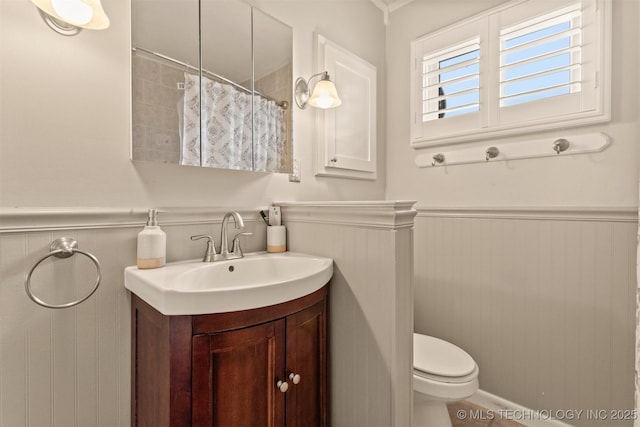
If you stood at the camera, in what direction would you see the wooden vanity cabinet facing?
facing the viewer and to the right of the viewer

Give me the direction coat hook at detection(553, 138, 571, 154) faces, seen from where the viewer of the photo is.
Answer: facing the viewer and to the left of the viewer

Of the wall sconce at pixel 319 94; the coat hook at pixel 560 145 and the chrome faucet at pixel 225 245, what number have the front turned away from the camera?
0

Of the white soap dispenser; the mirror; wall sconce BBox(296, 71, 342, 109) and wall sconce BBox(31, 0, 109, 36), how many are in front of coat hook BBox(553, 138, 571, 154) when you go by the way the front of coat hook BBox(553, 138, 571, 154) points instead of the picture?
4

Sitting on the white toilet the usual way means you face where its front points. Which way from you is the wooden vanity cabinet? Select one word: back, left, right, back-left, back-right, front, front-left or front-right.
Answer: right

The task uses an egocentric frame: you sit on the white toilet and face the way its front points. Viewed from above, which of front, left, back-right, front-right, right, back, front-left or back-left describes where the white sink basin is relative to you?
right

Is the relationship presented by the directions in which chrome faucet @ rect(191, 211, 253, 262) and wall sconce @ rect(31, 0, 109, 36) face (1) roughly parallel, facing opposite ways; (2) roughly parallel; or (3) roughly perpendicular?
roughly parallel

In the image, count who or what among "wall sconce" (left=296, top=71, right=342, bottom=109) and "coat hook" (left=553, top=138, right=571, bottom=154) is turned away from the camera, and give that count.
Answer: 0

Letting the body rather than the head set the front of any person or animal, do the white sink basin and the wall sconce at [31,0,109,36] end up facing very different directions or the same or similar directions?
same or similar directions
